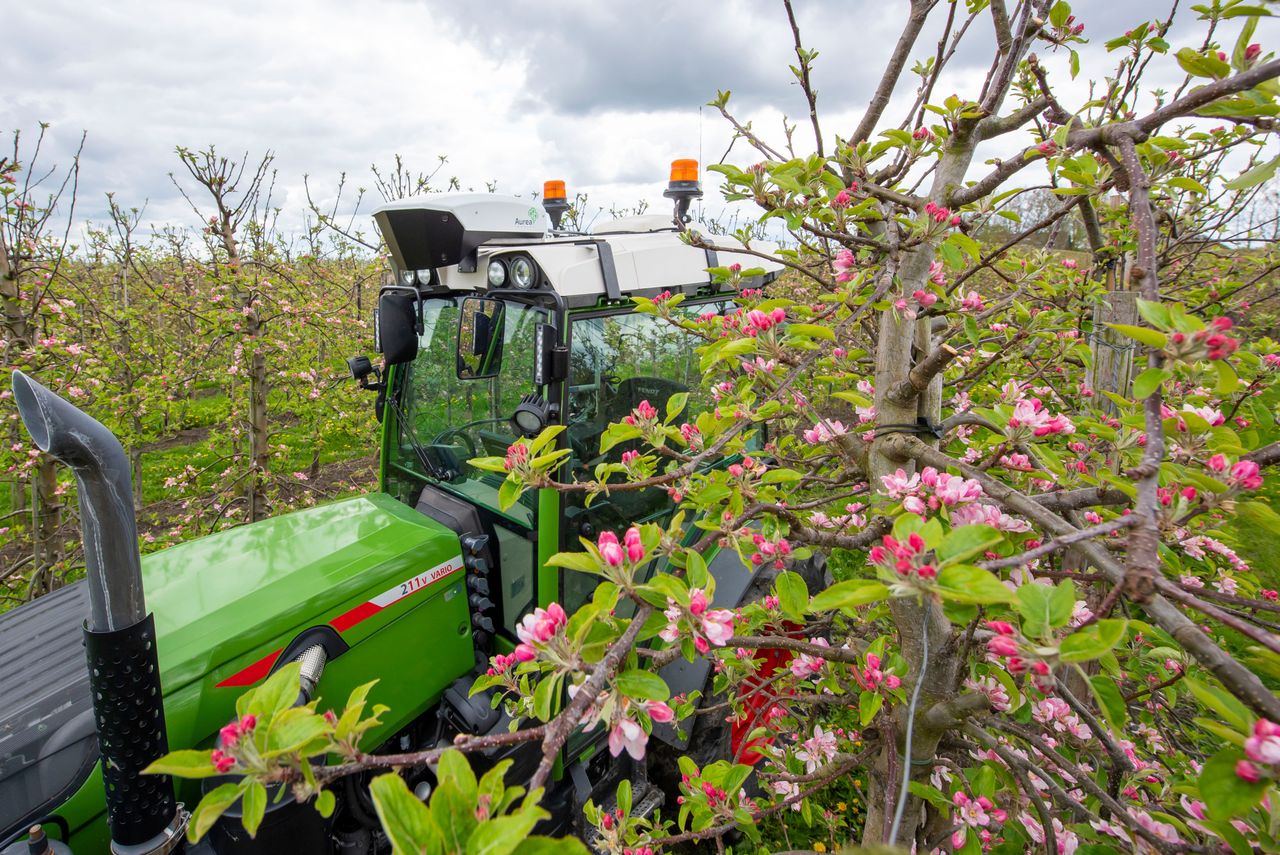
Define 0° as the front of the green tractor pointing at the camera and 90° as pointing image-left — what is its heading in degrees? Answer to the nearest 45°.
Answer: approximately 45°
